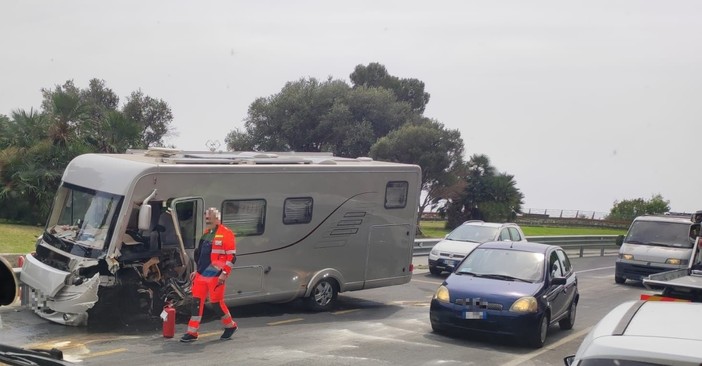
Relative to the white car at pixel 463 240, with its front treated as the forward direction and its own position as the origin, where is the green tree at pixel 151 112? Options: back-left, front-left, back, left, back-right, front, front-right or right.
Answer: right

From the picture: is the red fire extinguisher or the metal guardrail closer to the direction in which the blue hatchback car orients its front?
the red fire extinguisher

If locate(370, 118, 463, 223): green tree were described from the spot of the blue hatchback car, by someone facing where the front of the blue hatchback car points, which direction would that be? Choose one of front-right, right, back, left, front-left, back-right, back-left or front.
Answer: back-right

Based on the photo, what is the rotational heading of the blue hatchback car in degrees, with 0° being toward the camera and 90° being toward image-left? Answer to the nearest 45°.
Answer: approximately 45°

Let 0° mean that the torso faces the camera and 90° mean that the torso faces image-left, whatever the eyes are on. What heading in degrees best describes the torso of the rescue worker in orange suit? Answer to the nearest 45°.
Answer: approximately 45°

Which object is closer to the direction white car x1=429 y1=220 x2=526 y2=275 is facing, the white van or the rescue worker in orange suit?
the rescue worker in orange suit
